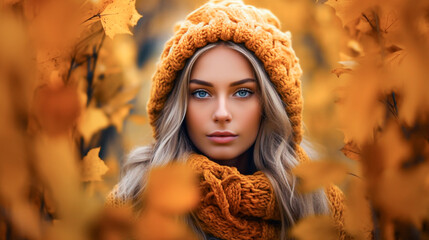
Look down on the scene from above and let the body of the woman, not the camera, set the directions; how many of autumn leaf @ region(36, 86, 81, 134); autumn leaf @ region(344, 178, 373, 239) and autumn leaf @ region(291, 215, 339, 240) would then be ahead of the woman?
3

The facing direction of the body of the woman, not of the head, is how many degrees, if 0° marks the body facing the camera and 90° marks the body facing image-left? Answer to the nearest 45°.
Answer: approximately 0°

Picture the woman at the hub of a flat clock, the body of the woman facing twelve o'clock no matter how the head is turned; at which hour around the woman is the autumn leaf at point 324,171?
The autumn leaf is roughly at 12 o'clock from the woman.

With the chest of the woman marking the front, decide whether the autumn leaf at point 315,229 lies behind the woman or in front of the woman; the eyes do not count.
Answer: in front

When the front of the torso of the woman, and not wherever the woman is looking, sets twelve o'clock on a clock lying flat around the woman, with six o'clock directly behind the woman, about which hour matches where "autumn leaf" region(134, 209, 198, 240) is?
The autumn leaf is roughly at 12 o'clock from the woman.

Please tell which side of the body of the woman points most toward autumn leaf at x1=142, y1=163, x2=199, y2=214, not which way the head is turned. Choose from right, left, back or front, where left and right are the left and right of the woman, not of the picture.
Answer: front
